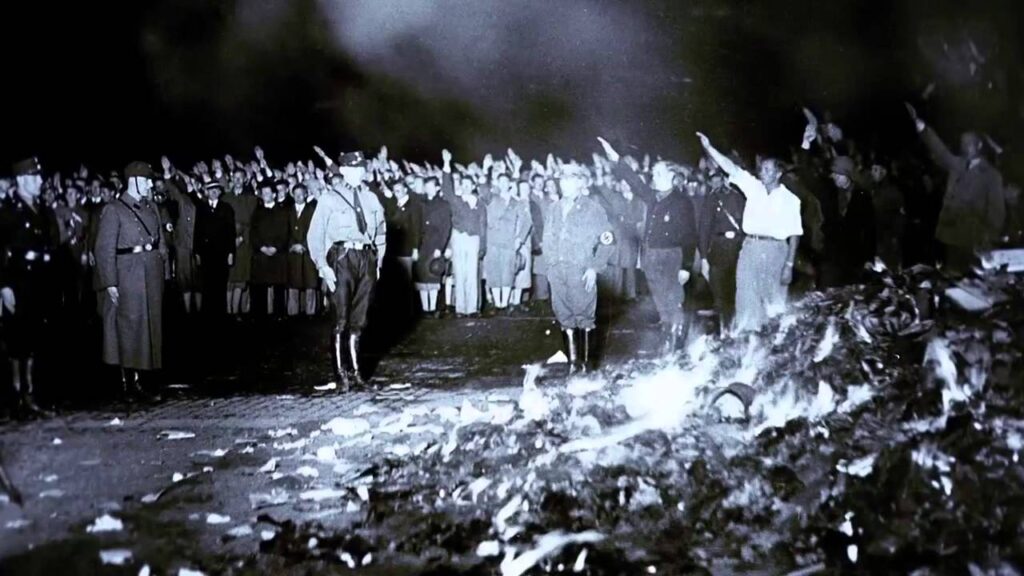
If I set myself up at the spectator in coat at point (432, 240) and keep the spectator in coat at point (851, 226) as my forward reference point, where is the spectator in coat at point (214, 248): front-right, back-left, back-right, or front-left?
back-right

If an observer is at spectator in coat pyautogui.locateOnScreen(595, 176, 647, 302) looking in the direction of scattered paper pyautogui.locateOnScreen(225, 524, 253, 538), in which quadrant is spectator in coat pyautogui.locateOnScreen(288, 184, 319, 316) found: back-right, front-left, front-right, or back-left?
front-right

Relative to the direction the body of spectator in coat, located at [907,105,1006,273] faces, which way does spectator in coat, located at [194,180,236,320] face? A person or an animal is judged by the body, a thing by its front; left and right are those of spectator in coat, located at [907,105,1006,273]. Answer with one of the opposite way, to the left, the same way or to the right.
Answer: to the left

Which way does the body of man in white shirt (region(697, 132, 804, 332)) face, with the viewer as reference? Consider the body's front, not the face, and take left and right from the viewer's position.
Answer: facing the viewer and to the left of the viewer

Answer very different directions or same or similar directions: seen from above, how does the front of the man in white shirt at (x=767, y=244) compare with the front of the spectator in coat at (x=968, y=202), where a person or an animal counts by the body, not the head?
same or similar directions

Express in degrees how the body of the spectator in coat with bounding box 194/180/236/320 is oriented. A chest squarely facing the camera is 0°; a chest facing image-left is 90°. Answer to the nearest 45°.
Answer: approximately 0°

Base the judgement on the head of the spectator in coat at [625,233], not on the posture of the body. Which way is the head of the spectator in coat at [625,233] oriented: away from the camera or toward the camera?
toward the camera

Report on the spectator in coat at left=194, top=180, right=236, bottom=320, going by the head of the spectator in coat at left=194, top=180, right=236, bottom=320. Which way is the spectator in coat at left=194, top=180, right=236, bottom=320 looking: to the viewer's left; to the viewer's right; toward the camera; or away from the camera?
toward the camera

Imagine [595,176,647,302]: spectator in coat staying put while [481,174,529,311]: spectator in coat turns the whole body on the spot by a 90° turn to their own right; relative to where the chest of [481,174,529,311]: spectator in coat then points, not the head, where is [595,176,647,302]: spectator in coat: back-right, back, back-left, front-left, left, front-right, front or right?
back-left

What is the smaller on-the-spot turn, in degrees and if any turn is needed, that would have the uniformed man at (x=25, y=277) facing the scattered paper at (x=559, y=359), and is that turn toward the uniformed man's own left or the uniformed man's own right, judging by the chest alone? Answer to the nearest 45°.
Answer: approximately 45° to the uniformed man's own left

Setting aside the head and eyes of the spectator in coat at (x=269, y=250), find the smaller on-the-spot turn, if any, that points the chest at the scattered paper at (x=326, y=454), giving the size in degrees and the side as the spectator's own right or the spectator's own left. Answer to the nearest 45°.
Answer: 0° — they already face it

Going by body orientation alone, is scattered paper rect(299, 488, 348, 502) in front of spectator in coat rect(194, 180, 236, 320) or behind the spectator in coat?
in front

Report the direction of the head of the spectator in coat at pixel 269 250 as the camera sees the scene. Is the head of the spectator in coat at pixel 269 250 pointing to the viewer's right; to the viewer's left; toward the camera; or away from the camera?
toward the camera

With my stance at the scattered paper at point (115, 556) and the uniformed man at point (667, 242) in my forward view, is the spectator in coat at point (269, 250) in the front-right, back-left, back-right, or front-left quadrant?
front-left

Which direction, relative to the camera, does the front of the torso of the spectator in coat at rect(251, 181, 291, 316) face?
toward the camera

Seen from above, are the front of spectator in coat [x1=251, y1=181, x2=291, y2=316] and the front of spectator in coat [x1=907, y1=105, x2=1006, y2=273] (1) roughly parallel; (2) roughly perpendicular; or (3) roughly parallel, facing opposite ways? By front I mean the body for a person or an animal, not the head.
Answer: roughly perpendicular

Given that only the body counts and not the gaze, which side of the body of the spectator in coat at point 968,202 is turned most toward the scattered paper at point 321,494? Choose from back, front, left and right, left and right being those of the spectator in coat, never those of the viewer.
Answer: front

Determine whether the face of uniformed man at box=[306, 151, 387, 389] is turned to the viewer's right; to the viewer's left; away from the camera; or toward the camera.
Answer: toward the camera

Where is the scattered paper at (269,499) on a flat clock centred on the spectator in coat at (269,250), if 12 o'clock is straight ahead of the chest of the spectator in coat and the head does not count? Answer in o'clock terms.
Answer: The scattered paper is roughly at 12 o'clock from the spectator in coat.
